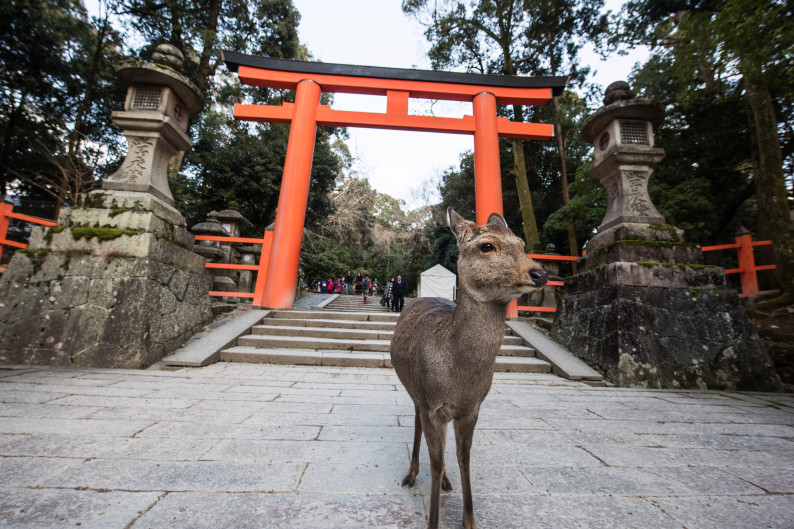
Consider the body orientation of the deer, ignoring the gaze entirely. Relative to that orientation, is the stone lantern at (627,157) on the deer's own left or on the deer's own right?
on the deer's own left

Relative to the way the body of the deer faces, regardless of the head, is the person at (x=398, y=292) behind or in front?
behind

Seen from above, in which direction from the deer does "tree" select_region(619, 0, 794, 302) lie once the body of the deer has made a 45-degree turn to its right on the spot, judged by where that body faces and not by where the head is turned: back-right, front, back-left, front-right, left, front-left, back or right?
back-left

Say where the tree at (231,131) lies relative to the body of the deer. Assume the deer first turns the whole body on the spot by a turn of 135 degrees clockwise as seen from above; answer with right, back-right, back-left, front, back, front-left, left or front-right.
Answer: front-right

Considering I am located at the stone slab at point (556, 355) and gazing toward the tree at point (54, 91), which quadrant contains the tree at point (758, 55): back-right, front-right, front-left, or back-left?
back-right

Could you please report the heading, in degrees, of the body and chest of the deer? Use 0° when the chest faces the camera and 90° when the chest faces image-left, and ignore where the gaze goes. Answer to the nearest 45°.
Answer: approximately 315°

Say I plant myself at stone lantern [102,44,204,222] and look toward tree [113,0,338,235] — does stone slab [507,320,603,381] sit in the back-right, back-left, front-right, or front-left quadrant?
back-right

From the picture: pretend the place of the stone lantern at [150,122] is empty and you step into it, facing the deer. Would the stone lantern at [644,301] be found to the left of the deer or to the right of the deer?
left

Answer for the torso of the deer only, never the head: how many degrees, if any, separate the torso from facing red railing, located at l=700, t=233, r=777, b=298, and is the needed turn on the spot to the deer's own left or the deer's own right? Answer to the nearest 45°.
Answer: approximately 90° to the deer's own left
